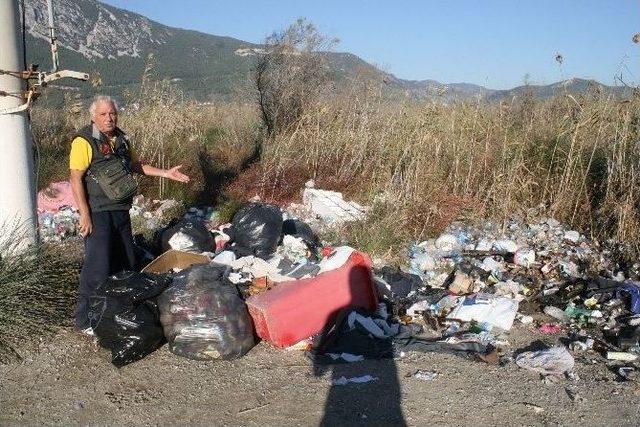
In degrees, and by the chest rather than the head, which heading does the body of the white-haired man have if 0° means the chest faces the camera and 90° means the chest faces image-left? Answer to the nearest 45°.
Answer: approximately 315°

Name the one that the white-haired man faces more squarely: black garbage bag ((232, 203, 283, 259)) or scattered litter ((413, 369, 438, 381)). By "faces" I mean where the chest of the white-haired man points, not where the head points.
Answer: the scattered litter

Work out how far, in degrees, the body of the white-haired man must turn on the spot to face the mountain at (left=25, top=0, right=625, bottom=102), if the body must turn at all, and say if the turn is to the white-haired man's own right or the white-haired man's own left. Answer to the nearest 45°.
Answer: approximately 135° to the white-haired man's own left

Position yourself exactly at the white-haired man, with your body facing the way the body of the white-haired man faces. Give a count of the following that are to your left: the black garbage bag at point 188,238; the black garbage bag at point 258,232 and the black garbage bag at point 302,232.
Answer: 3

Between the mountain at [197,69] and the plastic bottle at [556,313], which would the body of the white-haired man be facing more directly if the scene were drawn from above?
the plastic bottle

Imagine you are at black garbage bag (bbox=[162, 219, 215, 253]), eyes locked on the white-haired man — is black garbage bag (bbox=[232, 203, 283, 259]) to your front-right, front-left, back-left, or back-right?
back-left

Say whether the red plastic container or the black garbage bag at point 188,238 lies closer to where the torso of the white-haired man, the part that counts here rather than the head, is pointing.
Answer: the red plastic container

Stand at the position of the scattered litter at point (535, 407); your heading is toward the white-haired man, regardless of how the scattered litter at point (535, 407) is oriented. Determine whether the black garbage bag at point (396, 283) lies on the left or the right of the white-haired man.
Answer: right

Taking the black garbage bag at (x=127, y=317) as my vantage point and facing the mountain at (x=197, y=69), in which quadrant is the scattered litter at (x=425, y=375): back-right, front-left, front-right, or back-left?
back-right

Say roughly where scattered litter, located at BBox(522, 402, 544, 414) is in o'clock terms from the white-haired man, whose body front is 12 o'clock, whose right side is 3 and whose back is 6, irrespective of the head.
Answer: The scattered litter is roughly at 12 o'clock from the white-haired man.

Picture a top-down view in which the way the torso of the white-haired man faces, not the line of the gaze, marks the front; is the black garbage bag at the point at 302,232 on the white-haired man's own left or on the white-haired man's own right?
on the white-haired man's own left

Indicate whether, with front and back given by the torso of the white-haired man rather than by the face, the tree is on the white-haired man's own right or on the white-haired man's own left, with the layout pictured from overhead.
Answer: on the white-haired man's own left
